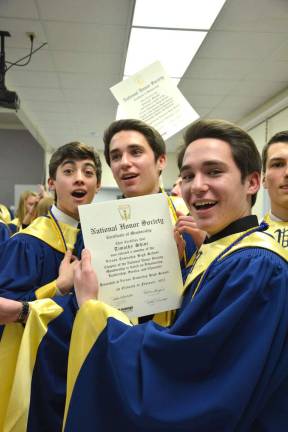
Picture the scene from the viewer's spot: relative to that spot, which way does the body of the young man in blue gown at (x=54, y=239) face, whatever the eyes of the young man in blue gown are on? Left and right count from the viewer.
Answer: facing the viewer and to the right of the viewer

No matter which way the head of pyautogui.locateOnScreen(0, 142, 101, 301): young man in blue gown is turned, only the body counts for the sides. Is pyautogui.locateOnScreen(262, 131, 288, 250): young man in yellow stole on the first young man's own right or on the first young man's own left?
on the first young man's own left

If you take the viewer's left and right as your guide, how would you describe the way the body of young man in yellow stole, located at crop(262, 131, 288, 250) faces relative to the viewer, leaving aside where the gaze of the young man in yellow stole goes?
facing the viewer
